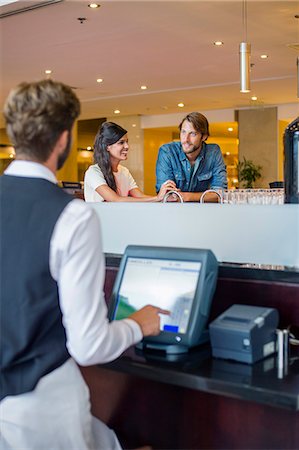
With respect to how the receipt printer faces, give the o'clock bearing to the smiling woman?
The smiling woman is roughly at 4 o'clock from the receipt printer.

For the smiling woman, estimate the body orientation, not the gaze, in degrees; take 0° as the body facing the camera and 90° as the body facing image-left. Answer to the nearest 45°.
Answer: approximately 315°

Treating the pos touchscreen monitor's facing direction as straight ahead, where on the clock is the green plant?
The green plant is roughly at 5 o'clock from the pos touchscreen monitor.

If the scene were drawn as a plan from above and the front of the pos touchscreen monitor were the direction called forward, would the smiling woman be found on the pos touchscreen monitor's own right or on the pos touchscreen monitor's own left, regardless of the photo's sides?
on the pos touchscreen monitor's own right

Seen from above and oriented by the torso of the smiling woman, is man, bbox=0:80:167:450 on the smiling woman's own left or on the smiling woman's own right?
on the smiling woman's own right

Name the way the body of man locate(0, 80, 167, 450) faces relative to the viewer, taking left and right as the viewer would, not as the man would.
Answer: facing away from the viewer and to the right of the viewer

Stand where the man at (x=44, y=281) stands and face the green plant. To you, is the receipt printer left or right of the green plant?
right

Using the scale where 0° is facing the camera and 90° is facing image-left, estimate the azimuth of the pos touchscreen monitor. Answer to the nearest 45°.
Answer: approximately 45°

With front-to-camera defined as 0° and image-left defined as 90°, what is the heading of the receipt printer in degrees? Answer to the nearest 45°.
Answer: approximately 45°

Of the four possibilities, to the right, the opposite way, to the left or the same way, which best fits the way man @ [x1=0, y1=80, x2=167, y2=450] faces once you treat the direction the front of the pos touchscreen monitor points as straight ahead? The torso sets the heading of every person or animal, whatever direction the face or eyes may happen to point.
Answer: the opposite way

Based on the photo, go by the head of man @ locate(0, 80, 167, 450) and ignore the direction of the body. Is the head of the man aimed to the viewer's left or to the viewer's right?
to the viewer's right

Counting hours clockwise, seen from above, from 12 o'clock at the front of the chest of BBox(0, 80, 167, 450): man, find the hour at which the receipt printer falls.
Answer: The receipt printer is roughly at 1 o'clock from the man.
